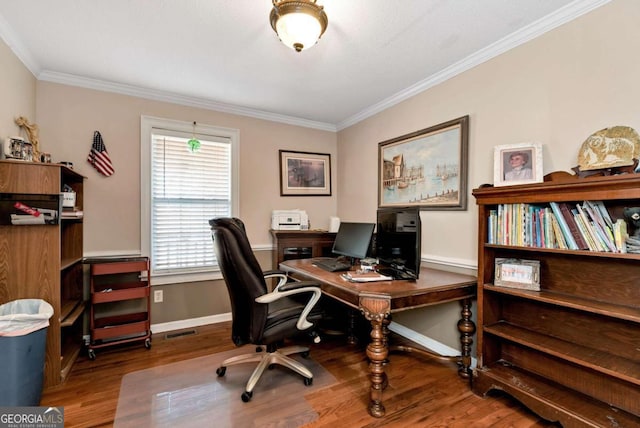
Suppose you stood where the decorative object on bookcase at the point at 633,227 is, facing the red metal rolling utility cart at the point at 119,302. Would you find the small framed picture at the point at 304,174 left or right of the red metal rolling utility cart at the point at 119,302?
right

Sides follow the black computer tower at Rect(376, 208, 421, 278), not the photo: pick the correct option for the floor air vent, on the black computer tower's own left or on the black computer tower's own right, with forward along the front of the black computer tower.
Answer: on the black computer tower's own right

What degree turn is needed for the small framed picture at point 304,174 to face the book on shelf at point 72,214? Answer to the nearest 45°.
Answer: approximately 90° to its right

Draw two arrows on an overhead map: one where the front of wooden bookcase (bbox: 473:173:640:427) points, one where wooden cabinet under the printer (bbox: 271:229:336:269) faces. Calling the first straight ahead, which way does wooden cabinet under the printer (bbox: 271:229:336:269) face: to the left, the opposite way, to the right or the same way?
to the left

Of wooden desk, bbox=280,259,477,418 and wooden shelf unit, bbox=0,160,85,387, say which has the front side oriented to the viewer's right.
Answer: the wooden shelf unit

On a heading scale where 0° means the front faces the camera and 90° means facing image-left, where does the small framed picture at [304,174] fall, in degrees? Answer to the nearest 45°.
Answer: approximately 315°

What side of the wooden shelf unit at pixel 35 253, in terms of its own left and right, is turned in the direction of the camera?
right

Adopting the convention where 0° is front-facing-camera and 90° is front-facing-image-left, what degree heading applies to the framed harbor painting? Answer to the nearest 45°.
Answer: approximately 45°

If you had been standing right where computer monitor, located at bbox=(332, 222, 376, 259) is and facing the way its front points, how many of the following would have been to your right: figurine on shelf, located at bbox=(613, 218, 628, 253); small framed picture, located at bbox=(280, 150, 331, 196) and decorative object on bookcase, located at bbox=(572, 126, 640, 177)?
1

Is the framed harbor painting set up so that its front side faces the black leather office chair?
yes
